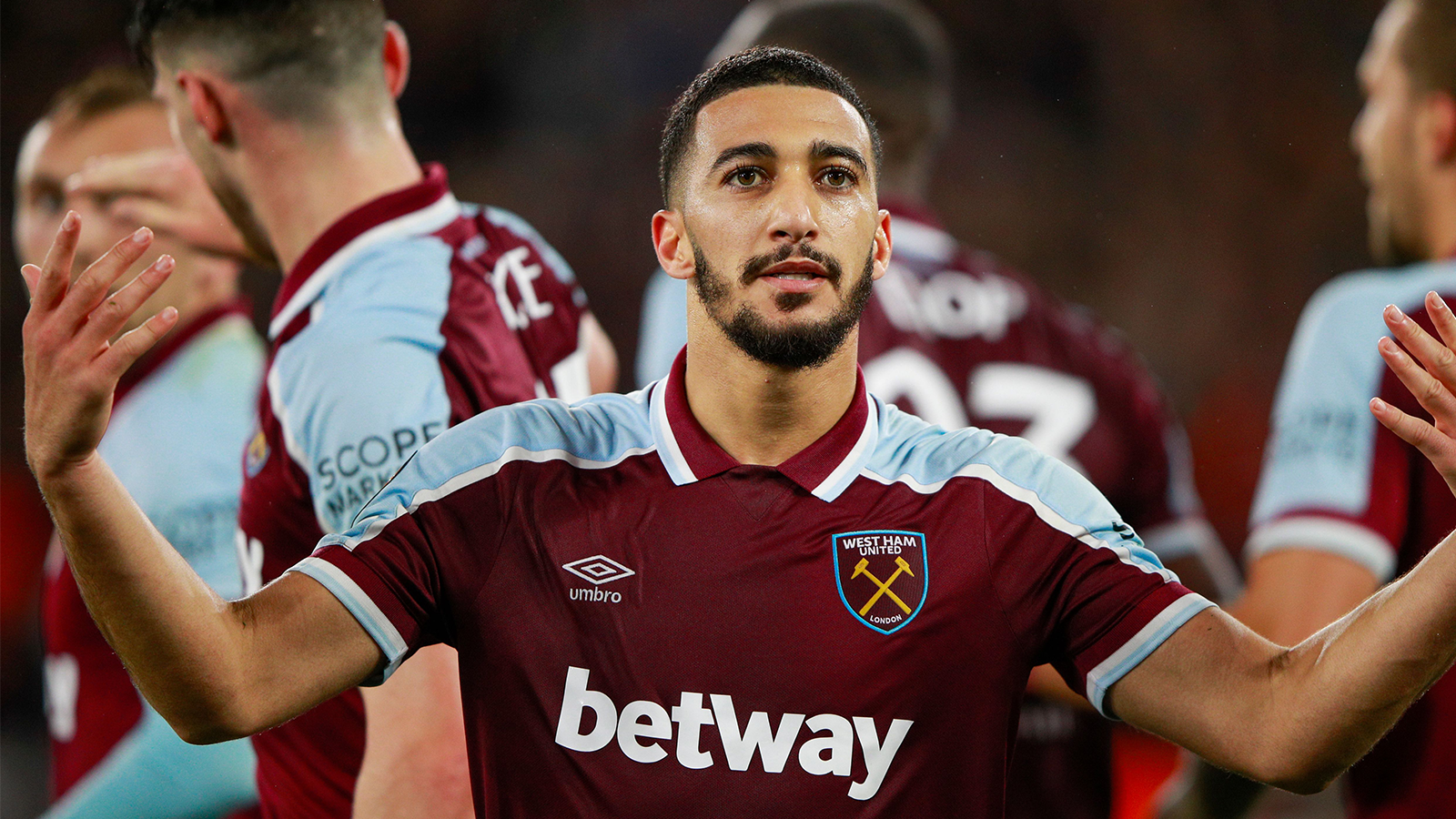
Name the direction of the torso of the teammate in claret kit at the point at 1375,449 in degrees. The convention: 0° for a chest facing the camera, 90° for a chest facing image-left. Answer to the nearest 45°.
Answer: approximately 135°

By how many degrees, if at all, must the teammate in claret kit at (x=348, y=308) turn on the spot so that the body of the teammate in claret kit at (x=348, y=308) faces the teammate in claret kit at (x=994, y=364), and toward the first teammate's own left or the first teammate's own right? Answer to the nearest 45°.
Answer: approximately 90° to the first teammate's own right

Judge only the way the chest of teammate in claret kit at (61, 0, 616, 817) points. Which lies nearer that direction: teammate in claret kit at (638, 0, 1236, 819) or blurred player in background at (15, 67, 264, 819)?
the blurred player in background

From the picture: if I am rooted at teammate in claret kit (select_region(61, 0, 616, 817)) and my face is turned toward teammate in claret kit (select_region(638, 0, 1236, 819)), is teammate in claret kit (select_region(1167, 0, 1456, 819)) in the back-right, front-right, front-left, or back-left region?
front-right

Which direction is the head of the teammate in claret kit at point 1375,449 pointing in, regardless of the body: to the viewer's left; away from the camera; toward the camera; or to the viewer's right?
to the viewer's left

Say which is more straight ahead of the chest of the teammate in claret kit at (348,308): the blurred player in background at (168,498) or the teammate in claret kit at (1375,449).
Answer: the blurred player in background

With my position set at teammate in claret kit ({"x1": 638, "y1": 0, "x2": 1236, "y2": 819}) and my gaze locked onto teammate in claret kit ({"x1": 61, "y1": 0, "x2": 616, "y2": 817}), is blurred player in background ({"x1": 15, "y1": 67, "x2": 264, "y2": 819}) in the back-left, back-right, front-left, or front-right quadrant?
front-right

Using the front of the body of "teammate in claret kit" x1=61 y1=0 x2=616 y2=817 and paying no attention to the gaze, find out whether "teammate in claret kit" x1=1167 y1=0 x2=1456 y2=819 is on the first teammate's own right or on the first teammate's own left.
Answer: on the first teammate's own right

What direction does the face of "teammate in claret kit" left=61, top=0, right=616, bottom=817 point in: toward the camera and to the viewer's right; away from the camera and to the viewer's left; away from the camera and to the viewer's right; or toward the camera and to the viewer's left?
away from the camera and to the viewer's left

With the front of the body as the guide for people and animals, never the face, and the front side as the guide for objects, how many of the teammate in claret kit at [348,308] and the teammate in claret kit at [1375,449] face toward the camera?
0

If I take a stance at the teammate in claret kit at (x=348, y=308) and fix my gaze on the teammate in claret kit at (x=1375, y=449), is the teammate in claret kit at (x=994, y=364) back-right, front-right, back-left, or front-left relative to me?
front-left

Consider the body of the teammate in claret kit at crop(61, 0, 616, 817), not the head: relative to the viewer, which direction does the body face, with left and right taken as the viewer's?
facing away from the viewer and to the left of the viewer
